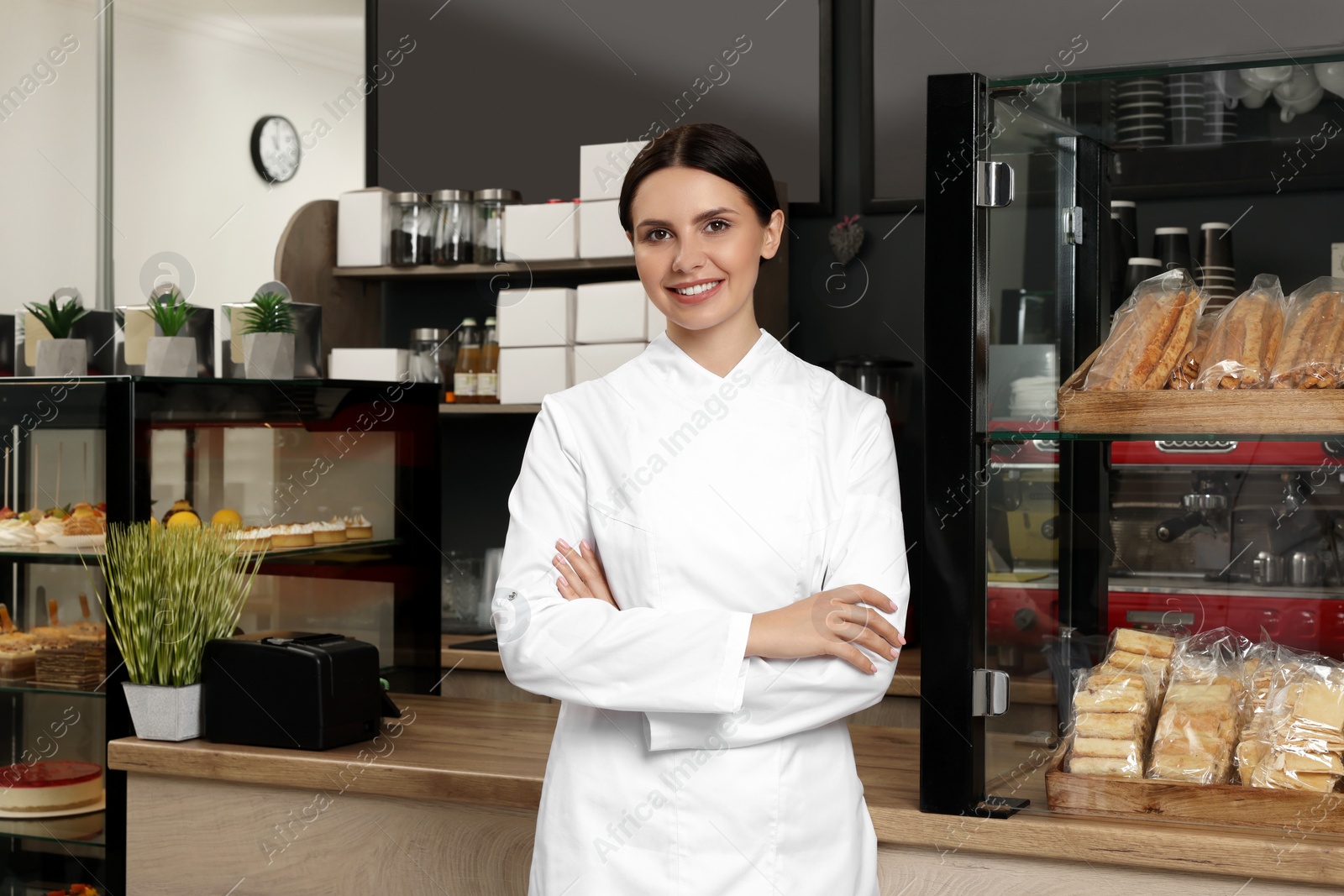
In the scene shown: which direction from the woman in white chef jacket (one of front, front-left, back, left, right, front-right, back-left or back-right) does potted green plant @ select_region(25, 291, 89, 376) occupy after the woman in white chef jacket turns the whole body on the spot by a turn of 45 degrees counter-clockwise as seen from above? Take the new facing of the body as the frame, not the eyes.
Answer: back

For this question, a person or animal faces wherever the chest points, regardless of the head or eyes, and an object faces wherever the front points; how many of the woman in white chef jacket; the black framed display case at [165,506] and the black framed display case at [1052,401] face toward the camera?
3

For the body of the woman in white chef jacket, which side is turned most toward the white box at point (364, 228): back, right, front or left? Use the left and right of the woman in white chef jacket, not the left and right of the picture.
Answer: back

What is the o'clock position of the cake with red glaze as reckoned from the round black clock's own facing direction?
The cake with red glaze is roughly at 2 o'clock from the round black clock.

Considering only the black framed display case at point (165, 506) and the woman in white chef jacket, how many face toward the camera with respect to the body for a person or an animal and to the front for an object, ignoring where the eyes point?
2

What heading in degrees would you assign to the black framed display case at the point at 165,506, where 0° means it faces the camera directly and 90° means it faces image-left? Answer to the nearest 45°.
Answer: approximately 0°

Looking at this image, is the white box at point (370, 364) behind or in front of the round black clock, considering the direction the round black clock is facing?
in front

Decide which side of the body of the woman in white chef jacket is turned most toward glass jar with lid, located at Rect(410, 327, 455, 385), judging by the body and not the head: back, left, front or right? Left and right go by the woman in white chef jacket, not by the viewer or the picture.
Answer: back
